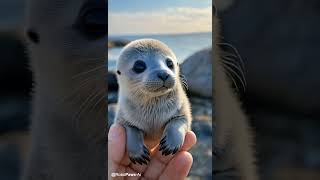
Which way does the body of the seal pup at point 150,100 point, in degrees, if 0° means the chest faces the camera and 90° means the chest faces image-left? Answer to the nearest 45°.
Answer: approximately 315°
